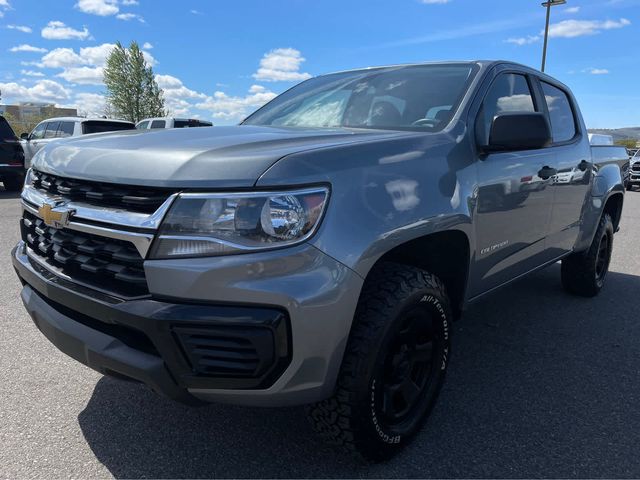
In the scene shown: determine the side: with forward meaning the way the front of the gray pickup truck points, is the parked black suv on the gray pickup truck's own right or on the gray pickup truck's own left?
on the gray pickup truck's own right

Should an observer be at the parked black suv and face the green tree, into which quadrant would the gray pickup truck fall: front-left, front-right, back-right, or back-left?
back-right

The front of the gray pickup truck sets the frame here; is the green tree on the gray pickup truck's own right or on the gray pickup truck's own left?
on the gray pickup truck's own right

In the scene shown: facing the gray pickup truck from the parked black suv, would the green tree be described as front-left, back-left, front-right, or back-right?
back-left

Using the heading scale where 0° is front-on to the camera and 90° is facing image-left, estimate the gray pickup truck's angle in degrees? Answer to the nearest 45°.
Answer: approximately 45°
